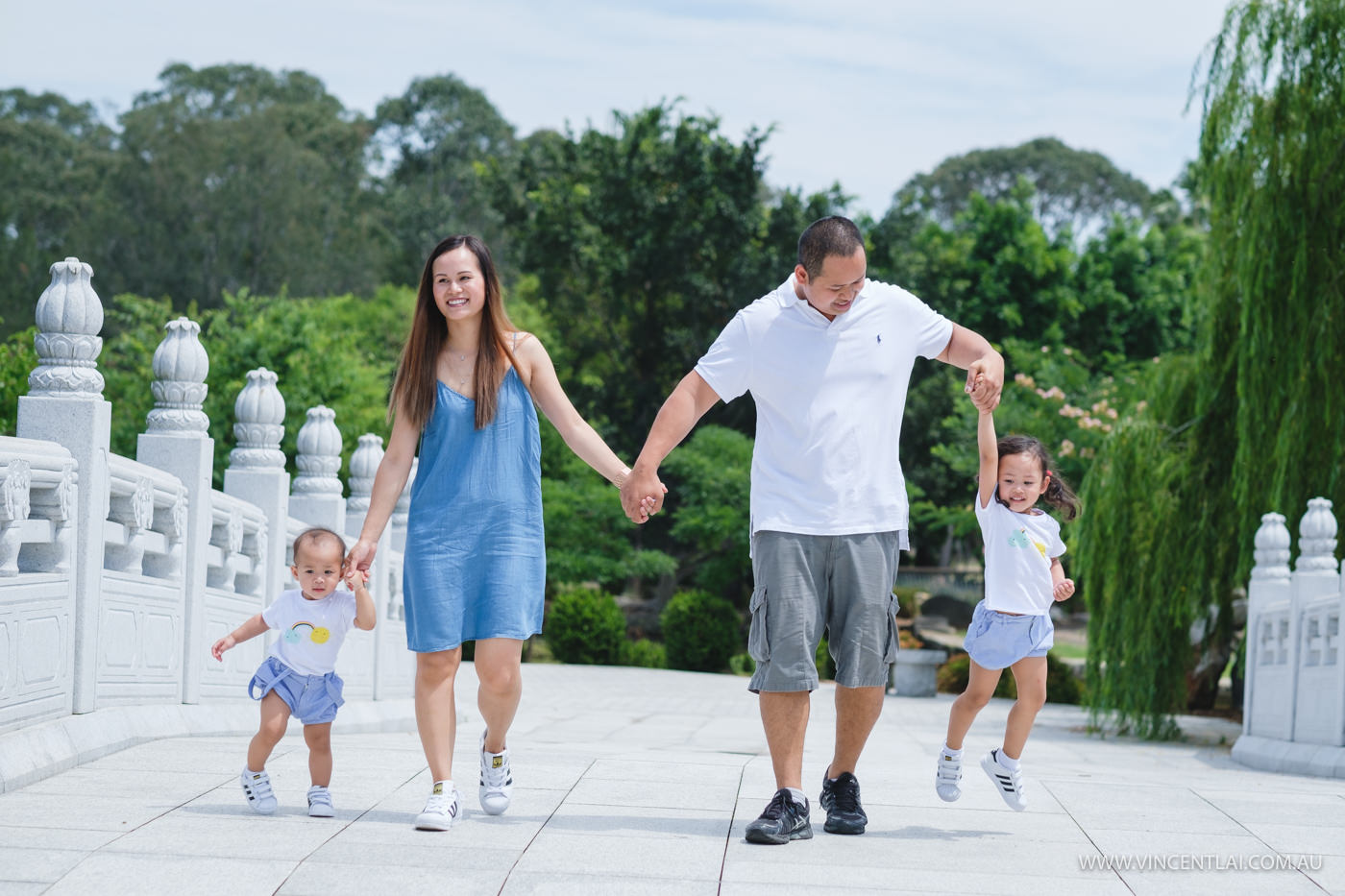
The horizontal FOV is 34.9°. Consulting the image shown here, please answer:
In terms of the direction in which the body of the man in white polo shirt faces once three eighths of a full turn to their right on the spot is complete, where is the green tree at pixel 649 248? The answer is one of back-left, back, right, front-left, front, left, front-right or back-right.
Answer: front-right

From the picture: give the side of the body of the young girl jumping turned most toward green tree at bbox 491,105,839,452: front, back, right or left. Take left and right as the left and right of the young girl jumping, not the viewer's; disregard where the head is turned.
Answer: back

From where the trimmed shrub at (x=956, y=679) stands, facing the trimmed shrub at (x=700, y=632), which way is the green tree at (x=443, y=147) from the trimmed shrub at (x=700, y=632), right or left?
right

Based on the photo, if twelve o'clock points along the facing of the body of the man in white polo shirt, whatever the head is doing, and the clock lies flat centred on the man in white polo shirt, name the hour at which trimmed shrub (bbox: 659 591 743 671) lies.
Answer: The trimmed shrub is roughly at 6 o'clock from the man in white polo shirt.

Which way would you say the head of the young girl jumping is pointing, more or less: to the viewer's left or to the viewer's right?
to the viewer's left

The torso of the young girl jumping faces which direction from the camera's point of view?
toward the camera

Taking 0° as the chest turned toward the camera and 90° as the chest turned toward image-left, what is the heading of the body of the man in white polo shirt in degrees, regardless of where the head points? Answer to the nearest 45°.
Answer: approximately 0°

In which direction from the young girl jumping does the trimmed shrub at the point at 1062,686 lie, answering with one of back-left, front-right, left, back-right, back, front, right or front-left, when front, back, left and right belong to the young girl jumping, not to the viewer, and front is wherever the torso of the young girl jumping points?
back

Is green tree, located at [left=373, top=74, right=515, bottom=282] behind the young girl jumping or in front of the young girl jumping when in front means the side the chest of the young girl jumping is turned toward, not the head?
behind
